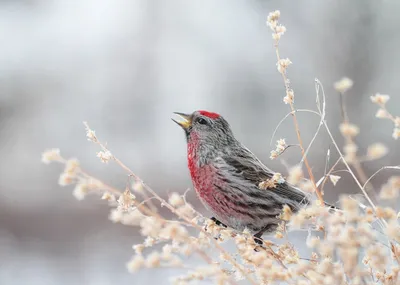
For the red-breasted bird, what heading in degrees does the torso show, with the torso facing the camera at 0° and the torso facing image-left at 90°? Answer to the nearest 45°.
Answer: approximately 90°
